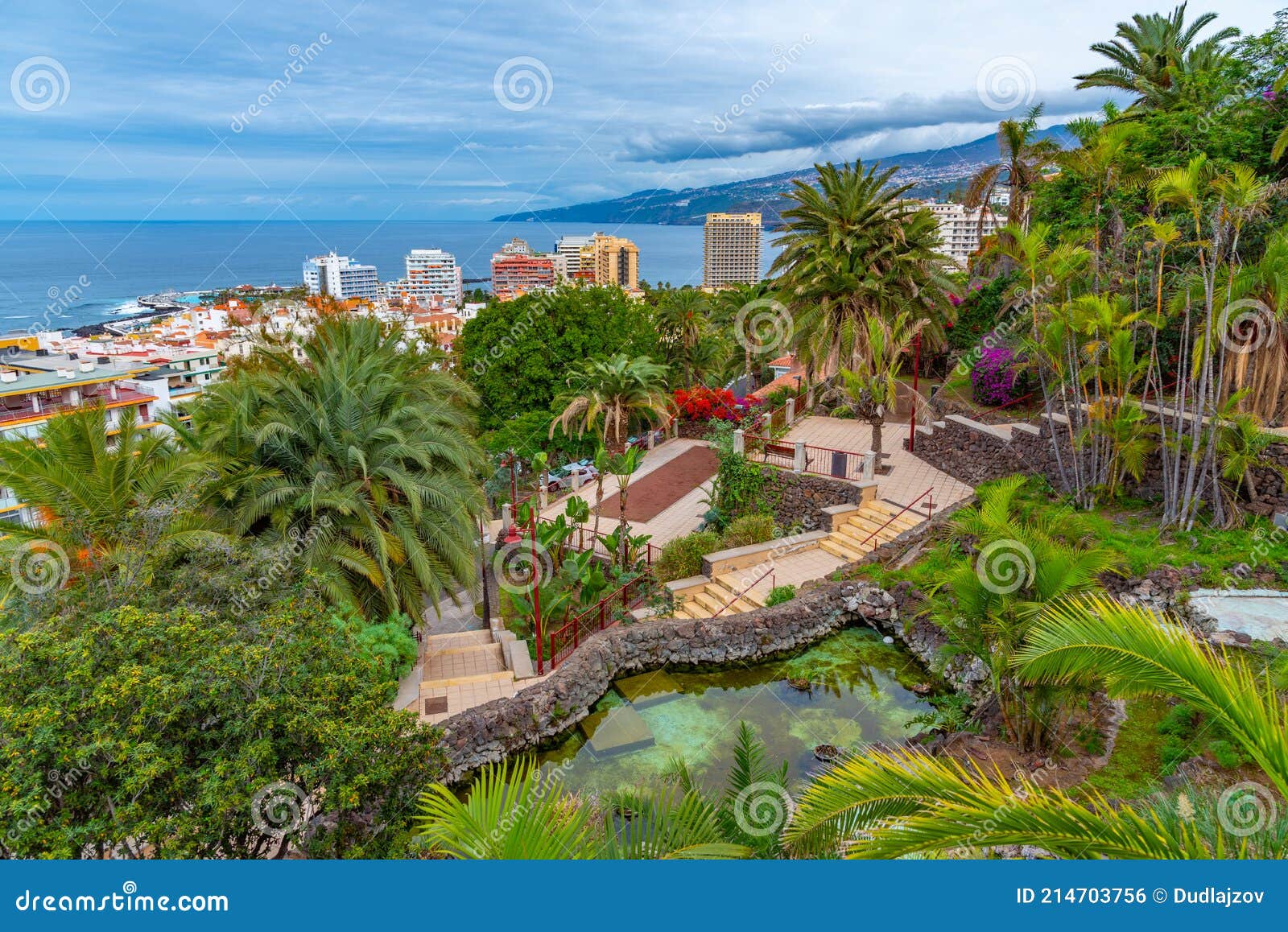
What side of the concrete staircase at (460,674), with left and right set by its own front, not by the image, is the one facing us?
back

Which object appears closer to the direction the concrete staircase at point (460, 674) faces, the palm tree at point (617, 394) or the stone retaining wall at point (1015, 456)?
the palm tree
